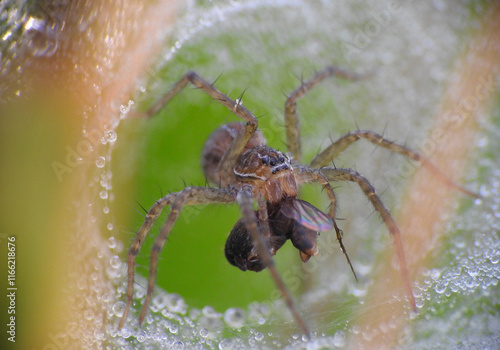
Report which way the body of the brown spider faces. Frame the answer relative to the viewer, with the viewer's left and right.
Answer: facing the viewer and to the right of the viewer
